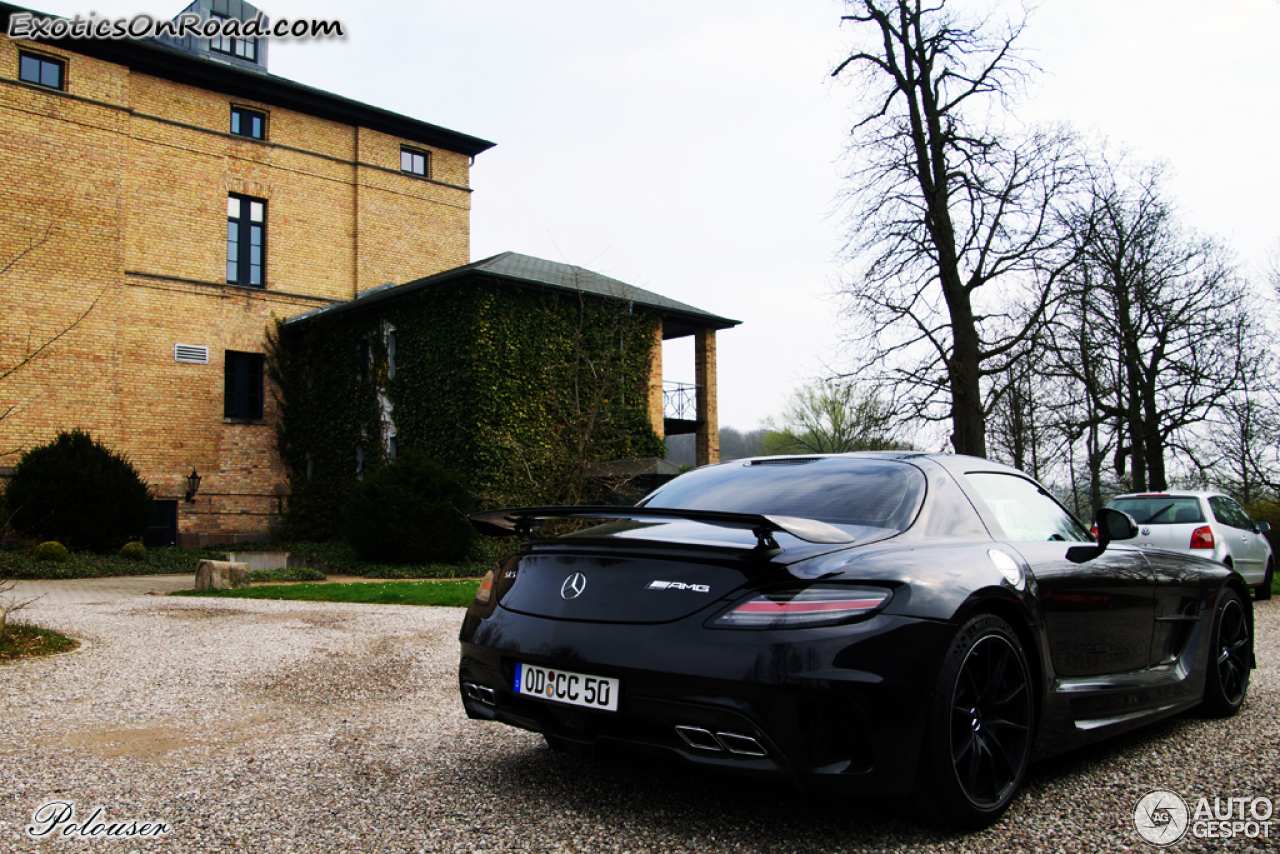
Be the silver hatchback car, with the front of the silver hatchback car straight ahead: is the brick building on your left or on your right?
on your left

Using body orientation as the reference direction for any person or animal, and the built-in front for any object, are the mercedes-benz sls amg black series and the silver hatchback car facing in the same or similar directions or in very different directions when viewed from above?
same or similar directions

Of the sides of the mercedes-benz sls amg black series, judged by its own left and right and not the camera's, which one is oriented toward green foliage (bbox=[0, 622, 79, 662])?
left

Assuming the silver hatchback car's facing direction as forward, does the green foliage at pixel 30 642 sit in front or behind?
behind

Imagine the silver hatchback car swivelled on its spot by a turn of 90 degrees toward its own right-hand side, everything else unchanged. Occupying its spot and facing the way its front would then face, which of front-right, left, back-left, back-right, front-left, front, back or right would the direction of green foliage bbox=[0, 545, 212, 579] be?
back-right

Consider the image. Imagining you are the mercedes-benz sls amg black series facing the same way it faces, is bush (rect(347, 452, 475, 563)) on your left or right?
on your left

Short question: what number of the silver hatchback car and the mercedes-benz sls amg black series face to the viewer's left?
0

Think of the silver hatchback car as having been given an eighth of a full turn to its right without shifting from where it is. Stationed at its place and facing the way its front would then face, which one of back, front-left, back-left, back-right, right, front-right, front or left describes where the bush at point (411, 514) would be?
back

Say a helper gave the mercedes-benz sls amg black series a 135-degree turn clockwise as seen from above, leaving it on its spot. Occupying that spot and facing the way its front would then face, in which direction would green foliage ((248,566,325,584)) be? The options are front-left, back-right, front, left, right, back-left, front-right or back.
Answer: back-right

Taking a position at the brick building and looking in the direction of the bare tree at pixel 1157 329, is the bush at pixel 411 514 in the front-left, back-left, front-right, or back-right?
front-right

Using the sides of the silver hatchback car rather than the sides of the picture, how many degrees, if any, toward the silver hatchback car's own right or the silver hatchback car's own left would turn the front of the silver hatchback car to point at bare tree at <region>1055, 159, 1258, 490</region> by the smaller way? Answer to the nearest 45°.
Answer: approximately 45° to the silver hatchback car's own left

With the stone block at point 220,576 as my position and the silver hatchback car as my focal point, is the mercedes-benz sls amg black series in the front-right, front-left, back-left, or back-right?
front-right

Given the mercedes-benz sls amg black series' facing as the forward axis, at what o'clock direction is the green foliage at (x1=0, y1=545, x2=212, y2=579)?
The green foliage is roughly at 9 o'clock from the mercedes-benz sls amg black series.

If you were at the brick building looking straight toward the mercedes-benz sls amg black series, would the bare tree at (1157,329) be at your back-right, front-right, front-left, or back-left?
front-left

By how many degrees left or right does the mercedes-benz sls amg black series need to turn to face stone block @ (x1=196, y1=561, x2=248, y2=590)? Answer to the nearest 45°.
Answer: approximately 90° to its left

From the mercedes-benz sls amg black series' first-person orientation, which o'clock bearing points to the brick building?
The brick building is roughly at 9 o'clock from the mercedes-benz sls amg black series.

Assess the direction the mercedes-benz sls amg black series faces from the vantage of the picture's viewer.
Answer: facing away from the viewer and to the right of the viewer

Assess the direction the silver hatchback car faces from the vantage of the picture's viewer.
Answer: facing away from the viewer and to the right of the viewer
